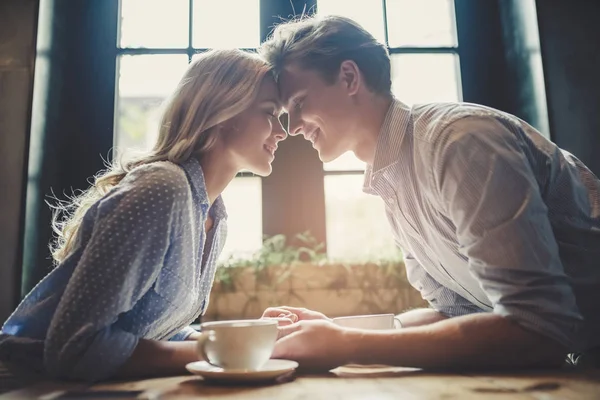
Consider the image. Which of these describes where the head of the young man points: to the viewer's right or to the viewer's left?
to the viewer's left

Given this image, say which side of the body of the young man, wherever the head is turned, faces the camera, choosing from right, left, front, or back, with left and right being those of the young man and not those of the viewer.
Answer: left

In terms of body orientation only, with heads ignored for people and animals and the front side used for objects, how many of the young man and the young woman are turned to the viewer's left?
1

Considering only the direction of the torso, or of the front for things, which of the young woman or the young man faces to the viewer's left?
the young man

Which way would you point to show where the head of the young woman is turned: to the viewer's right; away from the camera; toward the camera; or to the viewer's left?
to the viewer's right

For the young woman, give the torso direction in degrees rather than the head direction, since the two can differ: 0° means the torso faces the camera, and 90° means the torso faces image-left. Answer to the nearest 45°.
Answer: approximately 270°
